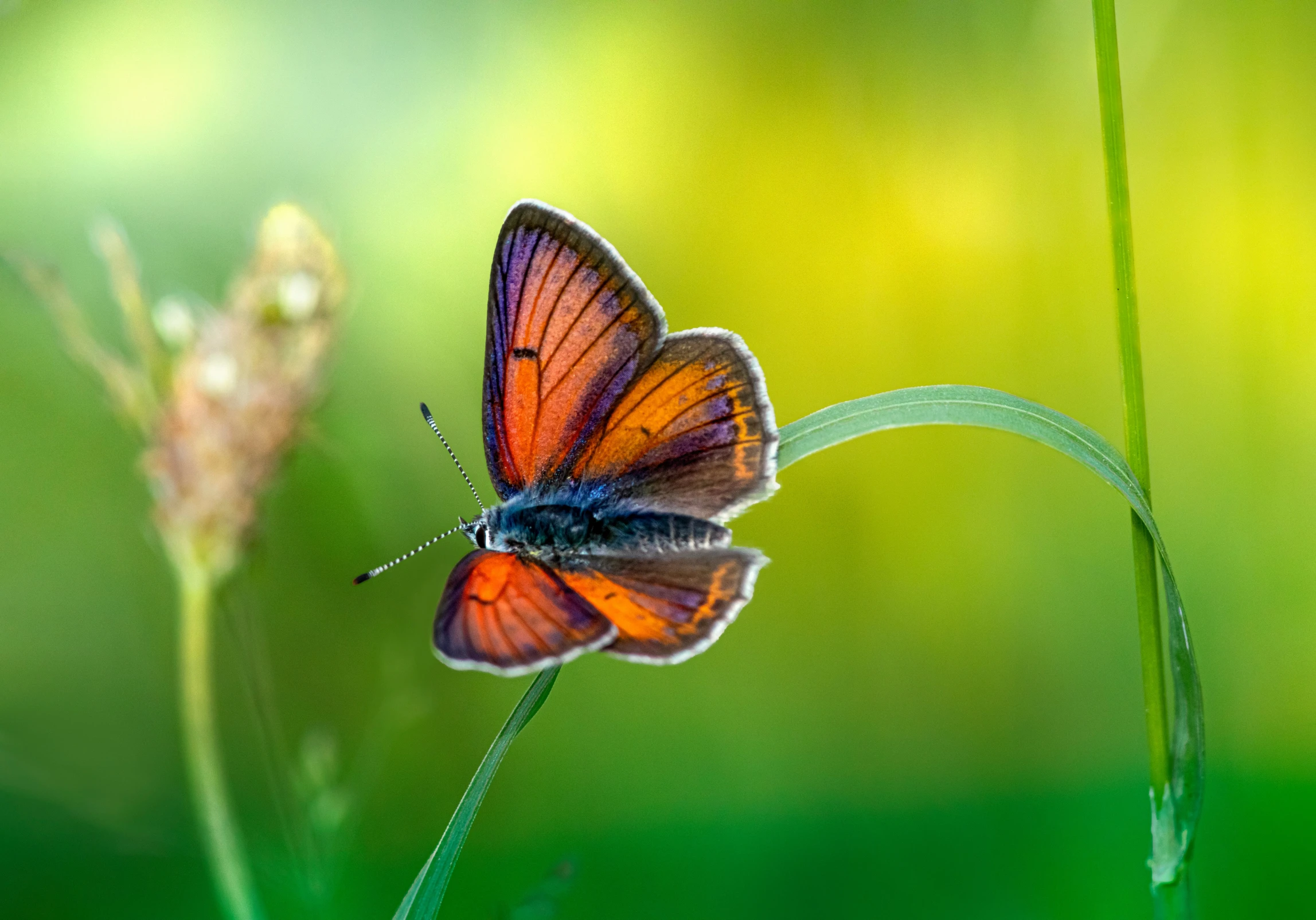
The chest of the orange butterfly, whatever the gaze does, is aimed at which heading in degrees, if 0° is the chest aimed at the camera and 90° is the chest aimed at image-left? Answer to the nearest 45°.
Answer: approximately 90°
